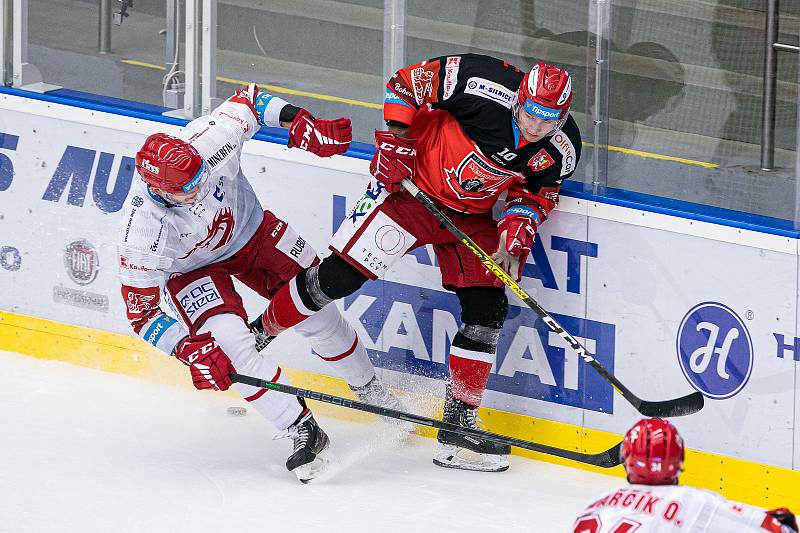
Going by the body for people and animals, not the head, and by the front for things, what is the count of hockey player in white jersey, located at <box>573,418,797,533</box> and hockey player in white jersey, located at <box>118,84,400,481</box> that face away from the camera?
1

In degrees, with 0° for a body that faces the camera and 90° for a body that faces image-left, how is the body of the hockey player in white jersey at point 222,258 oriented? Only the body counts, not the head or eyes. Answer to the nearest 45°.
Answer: approximately 315°

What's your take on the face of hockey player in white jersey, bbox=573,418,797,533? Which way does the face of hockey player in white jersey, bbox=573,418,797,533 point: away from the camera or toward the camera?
away from the camera

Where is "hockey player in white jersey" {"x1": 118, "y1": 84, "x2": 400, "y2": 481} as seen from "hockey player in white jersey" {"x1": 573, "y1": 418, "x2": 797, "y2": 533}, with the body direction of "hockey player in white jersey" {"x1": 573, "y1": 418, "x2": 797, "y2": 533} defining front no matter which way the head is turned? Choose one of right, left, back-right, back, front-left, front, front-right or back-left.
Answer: front-left

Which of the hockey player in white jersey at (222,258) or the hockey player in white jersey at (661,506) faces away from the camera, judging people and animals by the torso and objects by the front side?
the hockey player in white jersey at (661,506)

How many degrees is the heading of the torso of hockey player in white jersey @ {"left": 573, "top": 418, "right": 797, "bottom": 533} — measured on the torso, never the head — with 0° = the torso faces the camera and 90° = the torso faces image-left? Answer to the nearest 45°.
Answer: approximately 180°

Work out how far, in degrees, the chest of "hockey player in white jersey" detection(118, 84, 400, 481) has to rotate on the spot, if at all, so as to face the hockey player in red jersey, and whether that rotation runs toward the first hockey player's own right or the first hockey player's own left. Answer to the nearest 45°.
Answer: approximately 45° to the first hockey player's own left
